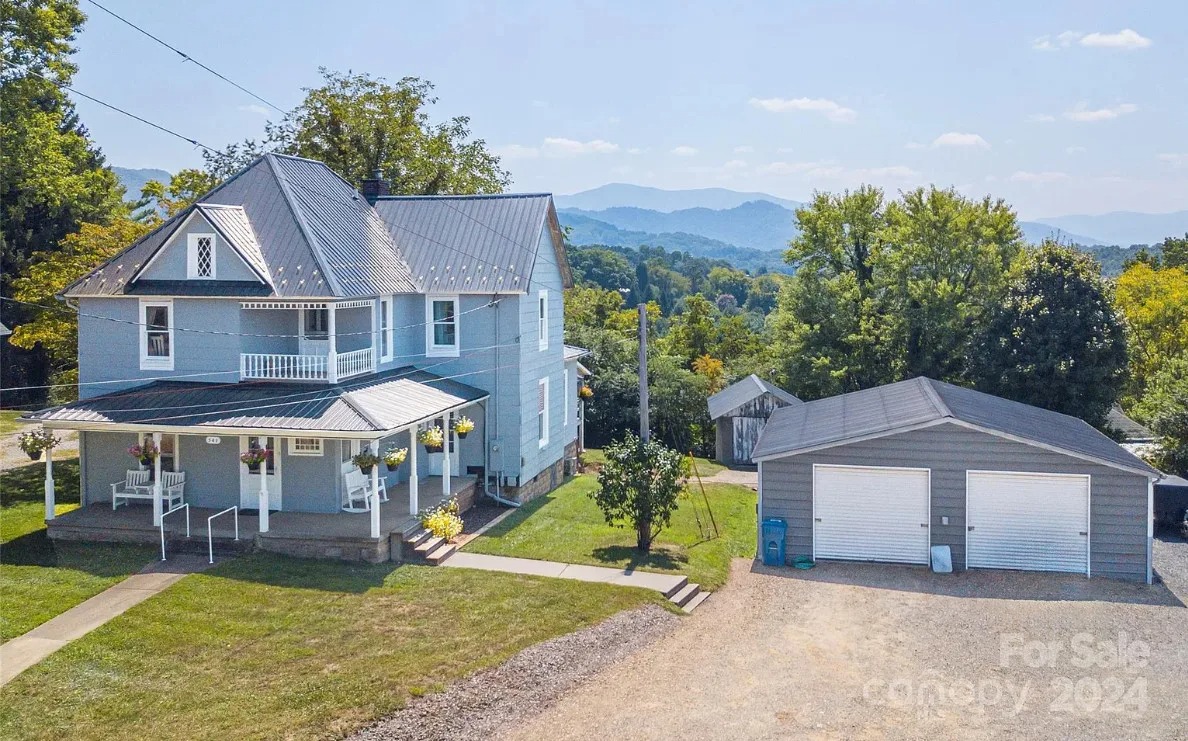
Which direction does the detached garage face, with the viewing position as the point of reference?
facing the viewer

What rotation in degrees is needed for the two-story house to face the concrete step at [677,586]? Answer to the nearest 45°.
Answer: approximately 90° to its left

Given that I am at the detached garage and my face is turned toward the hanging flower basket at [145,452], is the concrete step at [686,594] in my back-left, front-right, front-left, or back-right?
front-left

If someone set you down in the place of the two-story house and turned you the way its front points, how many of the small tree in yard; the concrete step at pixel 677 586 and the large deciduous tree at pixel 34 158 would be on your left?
2

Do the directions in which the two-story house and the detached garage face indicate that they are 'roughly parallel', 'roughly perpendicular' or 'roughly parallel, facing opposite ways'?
roughly parallel

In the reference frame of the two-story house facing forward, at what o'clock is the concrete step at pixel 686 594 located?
The concrete step is roughly at 9 o'clock from the two-story house.

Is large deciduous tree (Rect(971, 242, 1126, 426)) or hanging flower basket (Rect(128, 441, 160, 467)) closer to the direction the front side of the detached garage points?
the hanging flower basket

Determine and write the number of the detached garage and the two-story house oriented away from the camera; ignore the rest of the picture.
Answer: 0

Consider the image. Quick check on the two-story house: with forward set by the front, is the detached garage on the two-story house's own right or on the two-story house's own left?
on the two-story house's own left

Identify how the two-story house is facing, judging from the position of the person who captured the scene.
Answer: facing the viewer and to the left of the viewer

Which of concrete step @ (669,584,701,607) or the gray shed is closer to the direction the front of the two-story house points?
the concrete step
